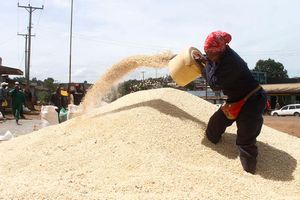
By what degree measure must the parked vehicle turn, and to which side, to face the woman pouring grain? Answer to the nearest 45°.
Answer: approximately 90° to its left

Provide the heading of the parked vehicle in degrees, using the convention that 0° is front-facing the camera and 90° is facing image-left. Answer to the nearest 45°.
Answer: approximately 90°

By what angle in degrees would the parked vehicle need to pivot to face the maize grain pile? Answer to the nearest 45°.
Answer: approximately 90° to its left
